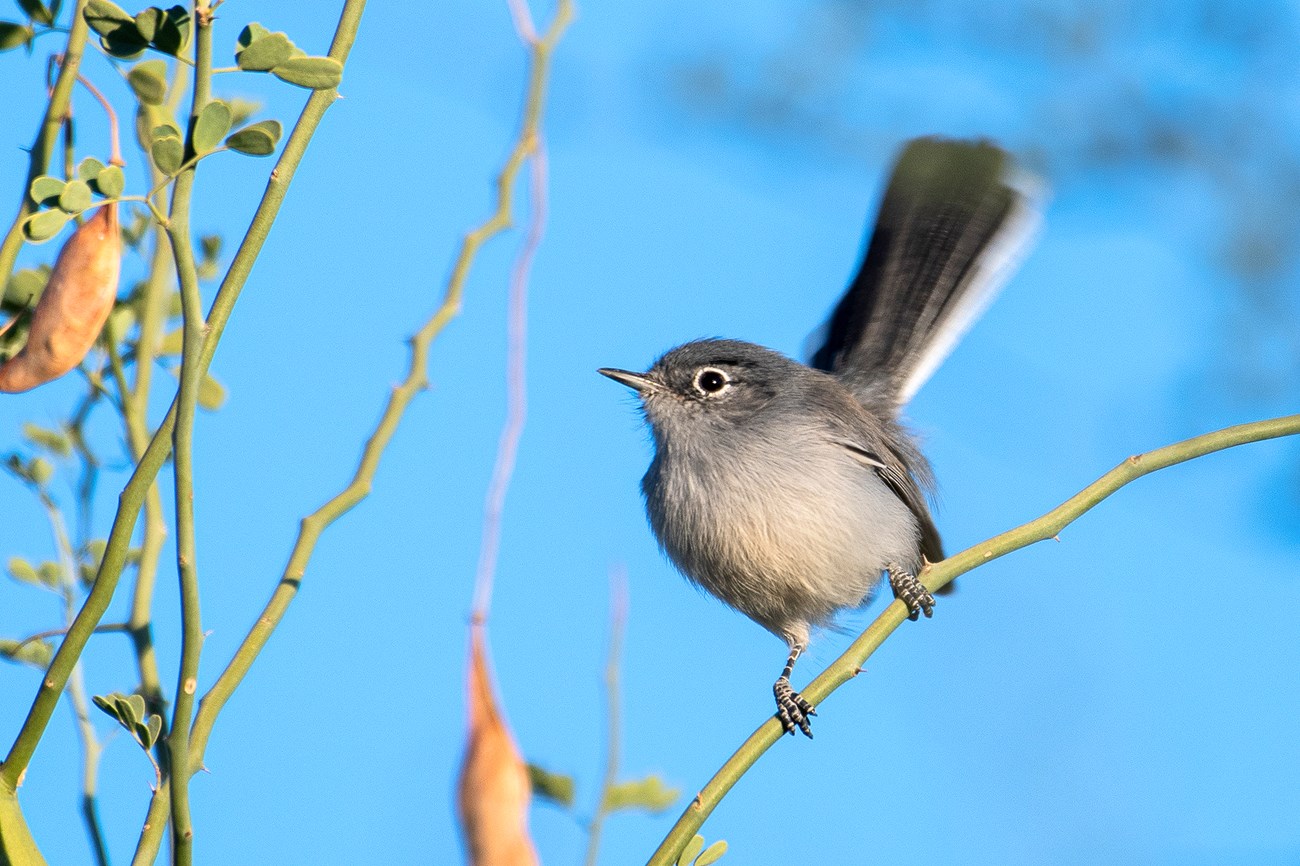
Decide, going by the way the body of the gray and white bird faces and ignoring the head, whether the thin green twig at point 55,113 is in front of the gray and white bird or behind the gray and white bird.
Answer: in front

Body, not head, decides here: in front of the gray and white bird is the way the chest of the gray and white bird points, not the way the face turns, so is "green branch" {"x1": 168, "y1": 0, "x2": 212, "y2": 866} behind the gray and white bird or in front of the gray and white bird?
in front

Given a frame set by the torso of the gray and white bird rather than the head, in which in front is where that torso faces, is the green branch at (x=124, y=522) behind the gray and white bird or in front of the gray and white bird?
in front

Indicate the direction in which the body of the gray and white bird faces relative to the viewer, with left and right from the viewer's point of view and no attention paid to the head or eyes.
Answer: facing the viewer and to the left of the viewer
